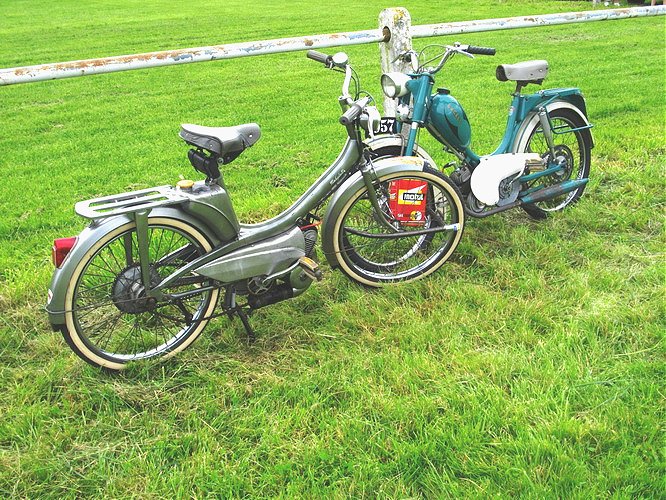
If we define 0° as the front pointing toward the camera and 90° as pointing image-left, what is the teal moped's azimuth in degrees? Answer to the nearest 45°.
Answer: approximately 45°

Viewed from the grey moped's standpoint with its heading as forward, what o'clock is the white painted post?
The white painted post is roughly at 12 o'clock from the grey moped.

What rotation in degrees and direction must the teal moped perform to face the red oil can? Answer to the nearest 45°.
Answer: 0° — it already faces it

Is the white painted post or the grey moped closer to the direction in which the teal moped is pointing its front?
the grey moped

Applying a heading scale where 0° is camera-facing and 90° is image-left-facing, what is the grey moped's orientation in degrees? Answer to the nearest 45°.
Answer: approximately 225°

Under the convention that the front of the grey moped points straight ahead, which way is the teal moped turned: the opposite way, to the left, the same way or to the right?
the opposite way

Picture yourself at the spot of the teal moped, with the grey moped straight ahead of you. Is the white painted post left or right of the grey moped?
right

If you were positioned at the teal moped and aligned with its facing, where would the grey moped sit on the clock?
The grey moped is roughly at 12 o'clock from the teal moped.

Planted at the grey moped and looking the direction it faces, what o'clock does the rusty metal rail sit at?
The rusty metal rail is roughly at 11 o'clock from the grey moped.
